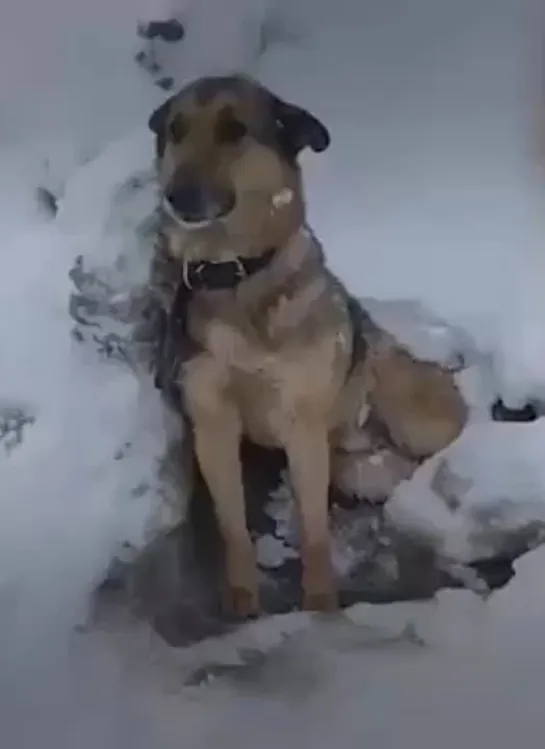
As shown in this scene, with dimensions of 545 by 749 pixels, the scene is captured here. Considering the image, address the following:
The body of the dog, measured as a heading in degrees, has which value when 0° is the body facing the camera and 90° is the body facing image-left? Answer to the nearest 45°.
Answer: approximately 45°
